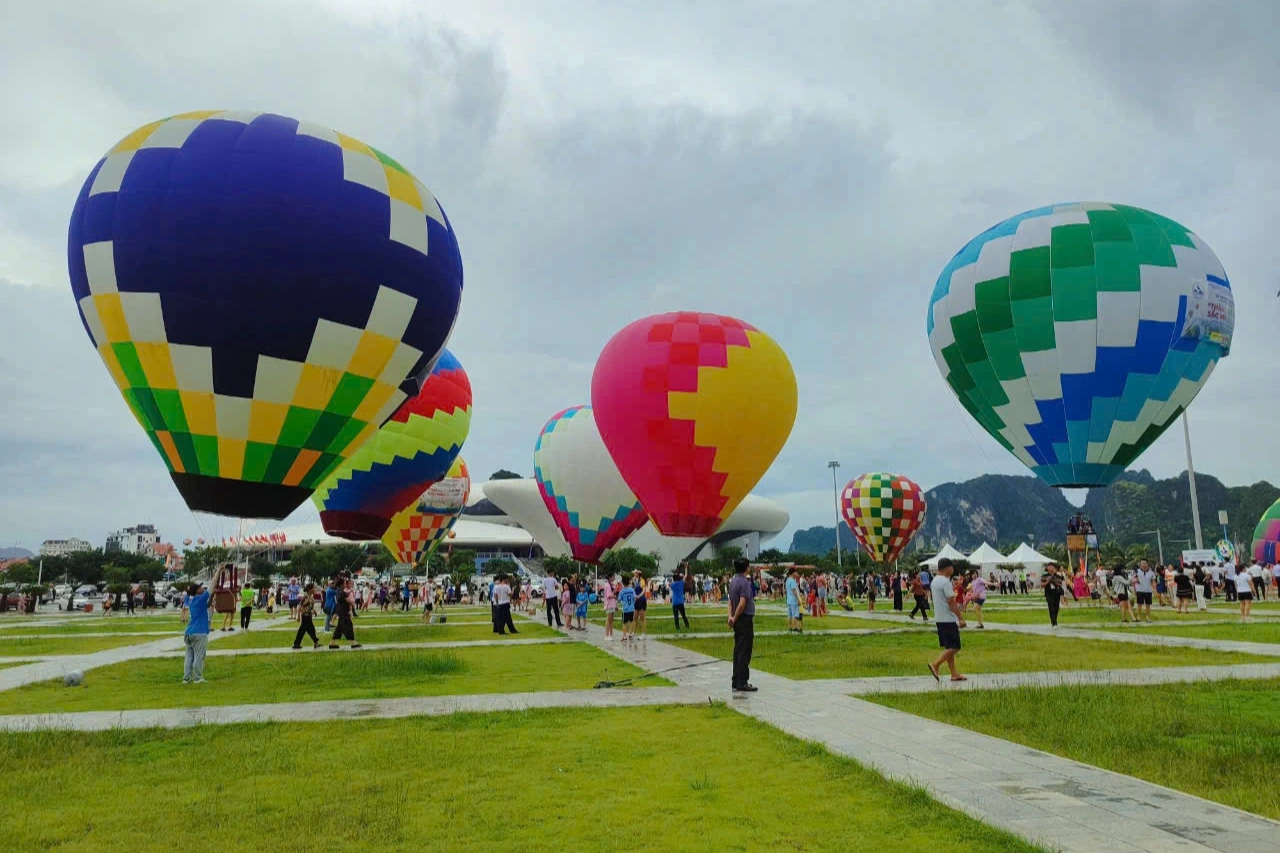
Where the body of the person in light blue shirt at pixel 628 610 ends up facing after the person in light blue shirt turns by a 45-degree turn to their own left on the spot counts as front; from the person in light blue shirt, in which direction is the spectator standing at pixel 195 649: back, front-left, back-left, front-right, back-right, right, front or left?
left

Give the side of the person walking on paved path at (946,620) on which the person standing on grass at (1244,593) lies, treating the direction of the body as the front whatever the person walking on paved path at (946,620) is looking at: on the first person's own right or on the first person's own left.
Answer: on the first person's own left

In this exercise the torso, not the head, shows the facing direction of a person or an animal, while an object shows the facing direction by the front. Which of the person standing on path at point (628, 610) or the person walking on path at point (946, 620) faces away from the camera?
the person standing on path at point (628, 610)

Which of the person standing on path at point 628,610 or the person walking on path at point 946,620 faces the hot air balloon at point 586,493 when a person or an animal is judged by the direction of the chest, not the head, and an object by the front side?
the person standing on path at point 628,610

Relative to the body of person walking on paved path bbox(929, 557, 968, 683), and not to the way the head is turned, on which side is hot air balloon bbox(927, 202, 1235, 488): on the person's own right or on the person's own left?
on the person's own left

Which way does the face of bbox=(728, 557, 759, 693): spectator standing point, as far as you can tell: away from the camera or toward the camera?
away from the camera
